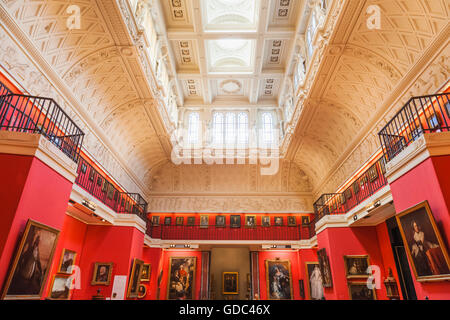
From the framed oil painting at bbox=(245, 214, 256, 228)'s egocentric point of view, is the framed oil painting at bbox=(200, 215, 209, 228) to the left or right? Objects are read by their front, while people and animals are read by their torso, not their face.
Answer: on its right

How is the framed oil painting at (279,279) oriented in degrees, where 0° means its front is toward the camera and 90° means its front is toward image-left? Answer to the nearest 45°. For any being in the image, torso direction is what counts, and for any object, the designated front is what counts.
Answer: approximately 0°

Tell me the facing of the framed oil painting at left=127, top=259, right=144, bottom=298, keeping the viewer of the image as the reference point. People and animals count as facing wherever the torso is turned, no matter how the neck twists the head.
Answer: facing the viewer and to the right of the viewer

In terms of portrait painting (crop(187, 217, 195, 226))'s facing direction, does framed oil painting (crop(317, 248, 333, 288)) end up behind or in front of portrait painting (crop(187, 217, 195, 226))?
in front

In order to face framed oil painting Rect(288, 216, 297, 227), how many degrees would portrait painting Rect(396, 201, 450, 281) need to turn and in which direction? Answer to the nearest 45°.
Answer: approximately 90° to its right

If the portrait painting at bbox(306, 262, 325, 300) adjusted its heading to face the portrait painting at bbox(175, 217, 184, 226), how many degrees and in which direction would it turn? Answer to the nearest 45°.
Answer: approximately 90° to its right

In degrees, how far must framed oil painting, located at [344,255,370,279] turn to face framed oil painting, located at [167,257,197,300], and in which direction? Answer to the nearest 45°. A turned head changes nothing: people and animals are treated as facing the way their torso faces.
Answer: approximately 90° to its right

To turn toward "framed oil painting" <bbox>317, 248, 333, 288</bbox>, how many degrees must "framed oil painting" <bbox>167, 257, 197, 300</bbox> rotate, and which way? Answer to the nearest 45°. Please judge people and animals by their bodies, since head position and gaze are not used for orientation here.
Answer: approximately 45° to its left
